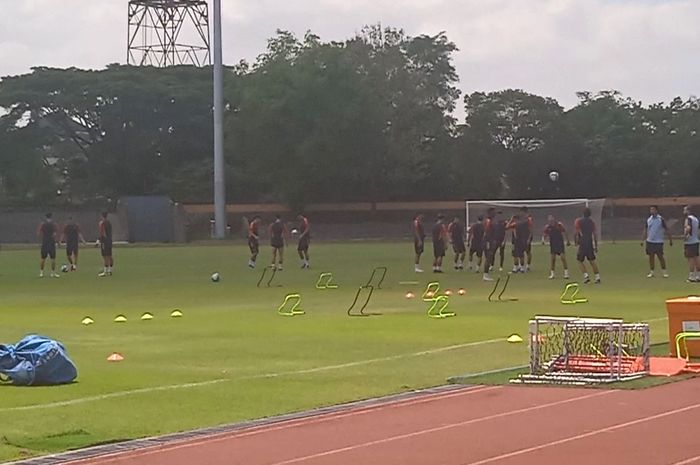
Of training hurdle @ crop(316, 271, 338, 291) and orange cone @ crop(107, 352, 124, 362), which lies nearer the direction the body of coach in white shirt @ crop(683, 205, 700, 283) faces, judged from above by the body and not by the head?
the training hurdle

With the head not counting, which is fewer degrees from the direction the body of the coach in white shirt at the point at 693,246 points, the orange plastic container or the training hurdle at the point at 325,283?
the training hurdle

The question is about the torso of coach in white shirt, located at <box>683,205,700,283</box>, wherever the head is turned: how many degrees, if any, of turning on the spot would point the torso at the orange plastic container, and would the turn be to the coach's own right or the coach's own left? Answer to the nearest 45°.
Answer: approximately 90° to the coach's own left

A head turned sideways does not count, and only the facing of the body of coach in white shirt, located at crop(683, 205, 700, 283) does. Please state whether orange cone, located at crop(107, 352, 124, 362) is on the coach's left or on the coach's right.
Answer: on the coach's left

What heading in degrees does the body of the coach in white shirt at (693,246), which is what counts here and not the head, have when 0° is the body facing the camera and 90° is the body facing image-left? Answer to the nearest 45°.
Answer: approximately 90°

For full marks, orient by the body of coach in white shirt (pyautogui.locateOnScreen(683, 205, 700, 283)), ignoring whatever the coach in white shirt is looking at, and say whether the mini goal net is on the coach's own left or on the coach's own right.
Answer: on the coach's own left
